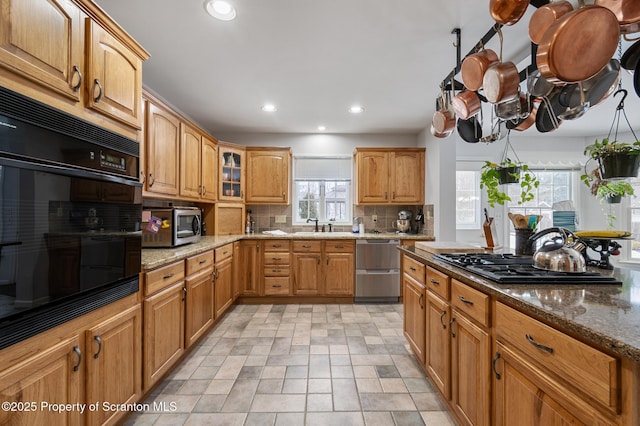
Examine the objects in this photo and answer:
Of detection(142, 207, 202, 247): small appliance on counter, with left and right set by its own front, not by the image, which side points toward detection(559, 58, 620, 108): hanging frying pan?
front

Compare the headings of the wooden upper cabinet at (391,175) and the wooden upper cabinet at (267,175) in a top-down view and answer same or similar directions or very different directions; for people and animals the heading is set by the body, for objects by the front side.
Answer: same or similar directions

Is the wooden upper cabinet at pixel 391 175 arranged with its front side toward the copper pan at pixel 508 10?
yes

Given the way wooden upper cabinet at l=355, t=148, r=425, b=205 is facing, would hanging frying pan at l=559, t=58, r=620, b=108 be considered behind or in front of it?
in front

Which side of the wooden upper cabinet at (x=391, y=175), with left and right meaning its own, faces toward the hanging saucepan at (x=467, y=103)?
front

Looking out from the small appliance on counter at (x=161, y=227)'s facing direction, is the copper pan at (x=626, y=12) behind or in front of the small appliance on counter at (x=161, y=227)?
in front

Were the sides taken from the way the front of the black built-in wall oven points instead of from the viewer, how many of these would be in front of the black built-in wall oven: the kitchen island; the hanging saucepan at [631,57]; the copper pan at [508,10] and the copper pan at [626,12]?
4

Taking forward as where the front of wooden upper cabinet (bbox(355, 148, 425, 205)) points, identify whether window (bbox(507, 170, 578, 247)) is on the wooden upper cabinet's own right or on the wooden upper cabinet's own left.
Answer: on the wooden upper cabinet's own left

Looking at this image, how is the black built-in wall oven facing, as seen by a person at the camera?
facing the viewer and to the right of the viewer

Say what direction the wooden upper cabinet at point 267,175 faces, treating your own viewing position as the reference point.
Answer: facing the viewer

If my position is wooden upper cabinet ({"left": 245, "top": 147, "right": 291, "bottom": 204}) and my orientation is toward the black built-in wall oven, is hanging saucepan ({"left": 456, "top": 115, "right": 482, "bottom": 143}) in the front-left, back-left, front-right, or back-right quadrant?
front-left

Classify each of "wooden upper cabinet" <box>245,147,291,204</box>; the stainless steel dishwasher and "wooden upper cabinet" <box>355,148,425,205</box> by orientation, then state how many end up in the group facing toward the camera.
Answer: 3

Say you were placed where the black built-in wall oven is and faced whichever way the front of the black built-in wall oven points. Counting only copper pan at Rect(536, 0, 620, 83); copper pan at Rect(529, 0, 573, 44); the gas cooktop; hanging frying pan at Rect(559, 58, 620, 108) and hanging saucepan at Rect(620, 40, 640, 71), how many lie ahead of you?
5

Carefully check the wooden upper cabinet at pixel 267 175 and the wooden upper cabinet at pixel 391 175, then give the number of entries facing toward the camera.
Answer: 2
